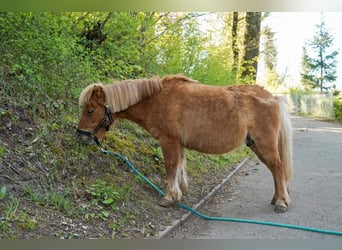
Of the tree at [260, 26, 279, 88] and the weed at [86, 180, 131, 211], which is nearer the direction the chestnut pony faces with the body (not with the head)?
the weed

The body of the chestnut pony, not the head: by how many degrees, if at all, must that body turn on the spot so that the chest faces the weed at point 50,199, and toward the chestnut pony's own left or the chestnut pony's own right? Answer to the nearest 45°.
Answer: approximately 45° to the chestnut pony's own left

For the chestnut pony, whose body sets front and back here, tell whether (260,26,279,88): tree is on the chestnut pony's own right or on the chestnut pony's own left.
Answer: on the chestnut pony's own right

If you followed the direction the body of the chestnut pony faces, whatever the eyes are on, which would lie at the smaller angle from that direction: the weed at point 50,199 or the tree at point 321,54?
the weed

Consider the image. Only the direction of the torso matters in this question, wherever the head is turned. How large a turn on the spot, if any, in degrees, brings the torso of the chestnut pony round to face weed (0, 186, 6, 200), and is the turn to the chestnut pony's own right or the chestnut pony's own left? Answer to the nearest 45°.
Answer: approximately 45° to the chestnut pony's own left

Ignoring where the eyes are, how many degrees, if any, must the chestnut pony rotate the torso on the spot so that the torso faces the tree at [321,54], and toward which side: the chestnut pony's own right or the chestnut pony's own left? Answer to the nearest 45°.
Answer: approximately 135° to the chestnut pony's own right

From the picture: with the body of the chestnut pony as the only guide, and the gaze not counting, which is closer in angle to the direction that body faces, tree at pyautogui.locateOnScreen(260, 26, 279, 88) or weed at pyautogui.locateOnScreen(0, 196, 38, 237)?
the weed

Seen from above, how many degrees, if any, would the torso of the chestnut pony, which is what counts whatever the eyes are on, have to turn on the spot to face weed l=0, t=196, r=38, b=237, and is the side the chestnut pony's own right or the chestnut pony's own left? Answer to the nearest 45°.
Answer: approximately 45° to the chestnut pony's own left

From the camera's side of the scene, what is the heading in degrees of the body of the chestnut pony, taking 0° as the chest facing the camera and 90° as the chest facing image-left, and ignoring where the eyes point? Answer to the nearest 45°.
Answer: approximately 90°
